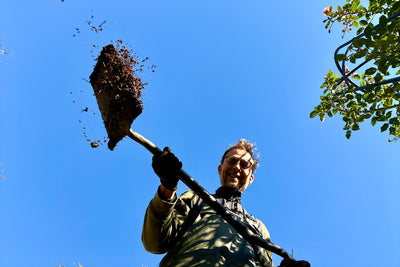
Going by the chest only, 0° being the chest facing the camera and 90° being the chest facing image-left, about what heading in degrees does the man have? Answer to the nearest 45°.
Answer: approximately 0°
